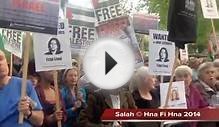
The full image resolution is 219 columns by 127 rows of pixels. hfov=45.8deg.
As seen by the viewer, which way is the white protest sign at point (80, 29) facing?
toward the camera

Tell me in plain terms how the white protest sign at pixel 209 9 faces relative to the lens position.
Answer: facing the viewer

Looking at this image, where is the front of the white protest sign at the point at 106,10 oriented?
toward the camera

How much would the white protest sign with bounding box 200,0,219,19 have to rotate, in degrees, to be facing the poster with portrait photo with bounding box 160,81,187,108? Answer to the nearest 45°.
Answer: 0° — it already faces it

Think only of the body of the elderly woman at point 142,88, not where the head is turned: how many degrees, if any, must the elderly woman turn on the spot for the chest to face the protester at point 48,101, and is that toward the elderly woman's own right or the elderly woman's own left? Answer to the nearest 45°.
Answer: approximately 90° to the elderly woman's own right

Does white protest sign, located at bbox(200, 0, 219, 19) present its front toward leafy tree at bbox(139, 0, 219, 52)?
no

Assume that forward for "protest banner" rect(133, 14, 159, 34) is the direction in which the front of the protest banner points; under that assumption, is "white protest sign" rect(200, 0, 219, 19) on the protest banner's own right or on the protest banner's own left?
on the protest banner's own left

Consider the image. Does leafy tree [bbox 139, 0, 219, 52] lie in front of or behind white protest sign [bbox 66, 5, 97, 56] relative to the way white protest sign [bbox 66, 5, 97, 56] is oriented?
behind

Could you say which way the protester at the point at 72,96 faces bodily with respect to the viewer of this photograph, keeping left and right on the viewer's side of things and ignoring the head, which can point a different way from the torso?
facing the viewer and to the right of the viewer
